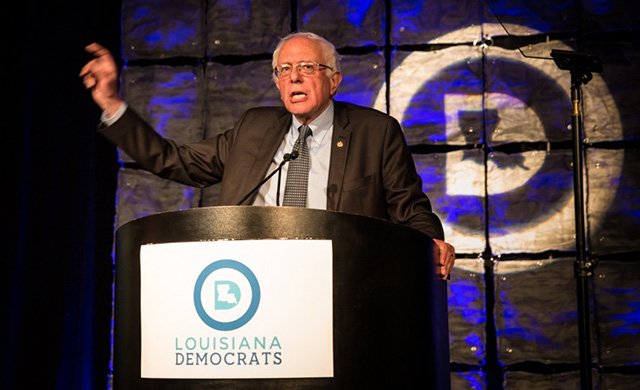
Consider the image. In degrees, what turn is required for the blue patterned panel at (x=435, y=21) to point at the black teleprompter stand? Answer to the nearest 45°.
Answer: approximately 45° to its left

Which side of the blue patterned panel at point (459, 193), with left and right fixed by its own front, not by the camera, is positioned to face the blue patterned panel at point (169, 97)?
right

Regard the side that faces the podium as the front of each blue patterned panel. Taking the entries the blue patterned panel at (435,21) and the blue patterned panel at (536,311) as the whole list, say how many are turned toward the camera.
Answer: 2

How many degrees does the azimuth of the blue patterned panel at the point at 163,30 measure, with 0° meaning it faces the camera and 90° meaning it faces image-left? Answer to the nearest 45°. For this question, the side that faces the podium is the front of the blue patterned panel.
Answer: approximately 0°

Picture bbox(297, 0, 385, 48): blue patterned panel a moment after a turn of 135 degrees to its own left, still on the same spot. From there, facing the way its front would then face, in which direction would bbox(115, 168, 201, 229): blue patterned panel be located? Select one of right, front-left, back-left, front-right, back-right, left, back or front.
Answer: back-left
